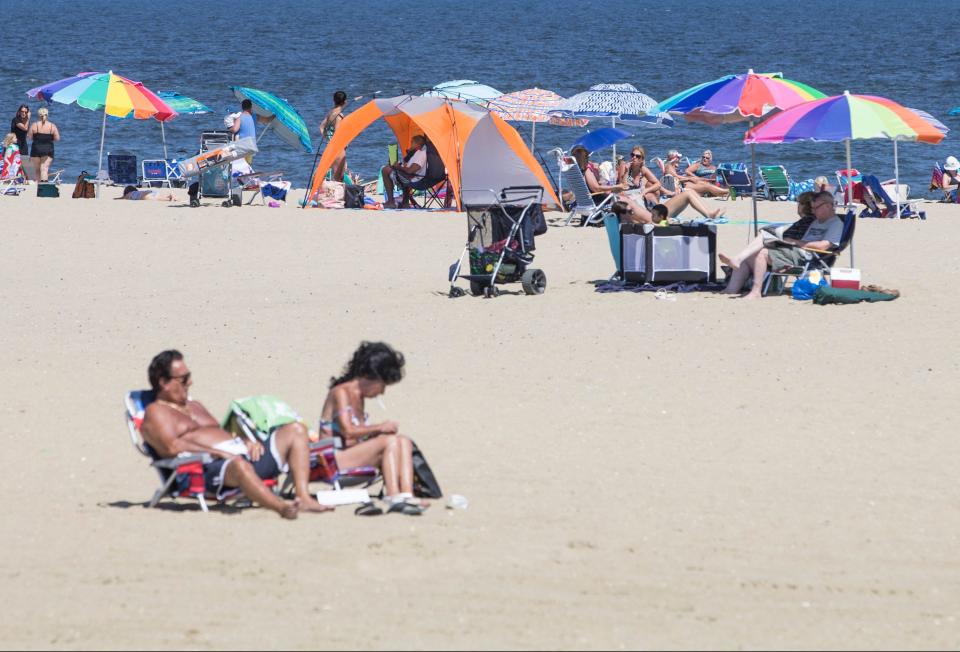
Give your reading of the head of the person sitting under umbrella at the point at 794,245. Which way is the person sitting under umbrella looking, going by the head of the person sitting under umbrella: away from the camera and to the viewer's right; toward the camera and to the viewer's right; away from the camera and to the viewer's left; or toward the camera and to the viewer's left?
toward the camera and to the viewer's left

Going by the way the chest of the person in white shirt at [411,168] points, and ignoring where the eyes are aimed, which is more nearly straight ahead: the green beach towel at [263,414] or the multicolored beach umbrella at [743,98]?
the green beach towel

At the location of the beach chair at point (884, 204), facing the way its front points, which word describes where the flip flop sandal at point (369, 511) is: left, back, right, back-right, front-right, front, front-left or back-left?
right

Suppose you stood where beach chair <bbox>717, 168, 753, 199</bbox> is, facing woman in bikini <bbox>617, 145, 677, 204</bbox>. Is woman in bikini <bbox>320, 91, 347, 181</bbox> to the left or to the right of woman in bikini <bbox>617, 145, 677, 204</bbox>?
right

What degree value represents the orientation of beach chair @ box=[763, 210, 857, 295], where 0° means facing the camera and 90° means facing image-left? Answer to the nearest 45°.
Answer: approximately 90°

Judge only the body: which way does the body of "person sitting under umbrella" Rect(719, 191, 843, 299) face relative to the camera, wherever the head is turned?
to the viewer's left

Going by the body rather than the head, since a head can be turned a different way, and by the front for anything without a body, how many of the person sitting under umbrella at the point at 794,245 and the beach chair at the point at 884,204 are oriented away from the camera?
0
